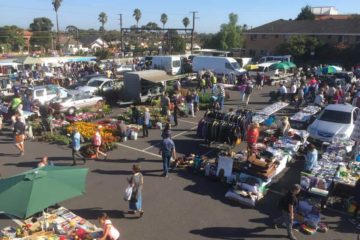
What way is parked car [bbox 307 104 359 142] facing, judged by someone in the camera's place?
facing the viewer and to the left of the viewer

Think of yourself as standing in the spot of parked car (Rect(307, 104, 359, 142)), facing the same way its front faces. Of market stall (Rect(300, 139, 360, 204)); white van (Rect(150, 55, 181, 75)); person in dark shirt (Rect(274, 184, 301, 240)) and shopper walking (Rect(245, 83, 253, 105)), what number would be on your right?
2

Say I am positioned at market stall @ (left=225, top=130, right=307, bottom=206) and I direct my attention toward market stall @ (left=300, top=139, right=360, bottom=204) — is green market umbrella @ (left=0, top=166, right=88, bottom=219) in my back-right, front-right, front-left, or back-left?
back-right

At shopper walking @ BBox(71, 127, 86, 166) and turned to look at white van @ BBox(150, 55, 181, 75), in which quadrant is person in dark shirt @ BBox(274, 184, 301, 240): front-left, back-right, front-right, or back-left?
back-right

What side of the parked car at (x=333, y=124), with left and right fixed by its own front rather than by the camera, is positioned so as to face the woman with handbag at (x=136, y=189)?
front
